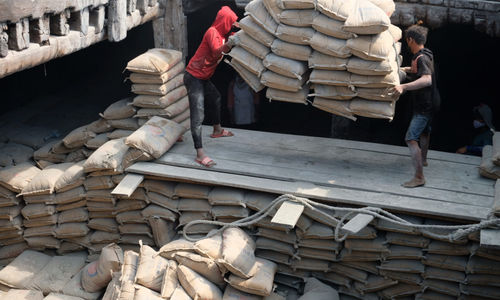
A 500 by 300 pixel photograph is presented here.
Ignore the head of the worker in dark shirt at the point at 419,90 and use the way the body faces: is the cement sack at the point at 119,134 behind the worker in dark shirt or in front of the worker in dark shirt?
in front

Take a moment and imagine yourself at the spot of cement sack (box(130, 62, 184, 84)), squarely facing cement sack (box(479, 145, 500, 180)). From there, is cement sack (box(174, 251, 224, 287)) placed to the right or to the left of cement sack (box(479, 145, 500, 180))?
right

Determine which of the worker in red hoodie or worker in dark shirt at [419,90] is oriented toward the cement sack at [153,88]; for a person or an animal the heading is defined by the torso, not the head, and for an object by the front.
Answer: the worker in dark shirt

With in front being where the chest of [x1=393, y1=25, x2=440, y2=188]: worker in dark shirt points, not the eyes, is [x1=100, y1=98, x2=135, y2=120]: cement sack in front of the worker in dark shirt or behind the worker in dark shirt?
in front

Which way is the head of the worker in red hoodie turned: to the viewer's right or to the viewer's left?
to the viewer's right

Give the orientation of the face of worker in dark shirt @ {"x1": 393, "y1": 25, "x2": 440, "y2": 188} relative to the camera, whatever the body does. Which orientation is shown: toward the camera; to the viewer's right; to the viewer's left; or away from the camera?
to the viewer's left

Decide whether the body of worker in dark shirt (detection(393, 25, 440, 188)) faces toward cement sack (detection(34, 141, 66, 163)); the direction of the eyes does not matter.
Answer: yes

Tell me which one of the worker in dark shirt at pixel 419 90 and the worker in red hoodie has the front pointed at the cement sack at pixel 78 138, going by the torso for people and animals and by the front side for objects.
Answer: the worker in dark shirt

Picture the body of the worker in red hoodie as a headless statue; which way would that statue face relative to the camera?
to the viewer's right

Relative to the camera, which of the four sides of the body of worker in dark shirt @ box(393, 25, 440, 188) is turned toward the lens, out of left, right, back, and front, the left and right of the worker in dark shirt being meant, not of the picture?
left

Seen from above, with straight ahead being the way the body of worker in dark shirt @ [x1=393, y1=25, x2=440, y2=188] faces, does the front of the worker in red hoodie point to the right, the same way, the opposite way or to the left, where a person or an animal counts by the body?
the opposite way

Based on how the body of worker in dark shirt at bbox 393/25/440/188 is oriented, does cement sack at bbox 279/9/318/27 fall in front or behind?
in front

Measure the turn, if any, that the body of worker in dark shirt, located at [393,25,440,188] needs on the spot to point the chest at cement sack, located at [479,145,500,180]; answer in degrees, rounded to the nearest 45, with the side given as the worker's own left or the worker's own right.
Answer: approximately 180°
